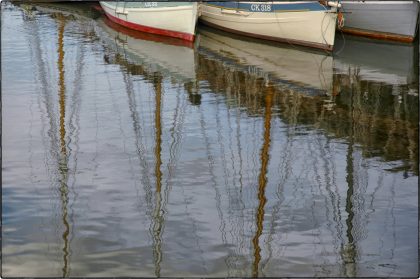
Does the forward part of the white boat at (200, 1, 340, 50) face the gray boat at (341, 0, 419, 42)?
no

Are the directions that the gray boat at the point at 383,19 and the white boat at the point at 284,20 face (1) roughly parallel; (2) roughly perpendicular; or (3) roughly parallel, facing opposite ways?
roughly parallel

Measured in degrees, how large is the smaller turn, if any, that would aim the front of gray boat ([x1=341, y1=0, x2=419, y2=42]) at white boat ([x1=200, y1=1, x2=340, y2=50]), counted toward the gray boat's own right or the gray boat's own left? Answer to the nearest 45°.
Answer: approximately 90° to the gray boat's own right

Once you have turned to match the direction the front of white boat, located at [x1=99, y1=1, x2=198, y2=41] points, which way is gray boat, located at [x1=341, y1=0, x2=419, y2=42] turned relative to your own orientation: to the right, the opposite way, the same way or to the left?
the same way

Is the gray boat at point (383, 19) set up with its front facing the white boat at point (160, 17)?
no

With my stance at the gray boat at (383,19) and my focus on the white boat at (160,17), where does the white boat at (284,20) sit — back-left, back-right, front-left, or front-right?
front-left

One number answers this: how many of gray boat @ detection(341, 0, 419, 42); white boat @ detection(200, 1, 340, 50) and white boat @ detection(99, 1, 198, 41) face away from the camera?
0
